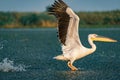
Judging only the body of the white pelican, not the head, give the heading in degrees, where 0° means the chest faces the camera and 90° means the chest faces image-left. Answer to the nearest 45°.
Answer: approximately 270°
